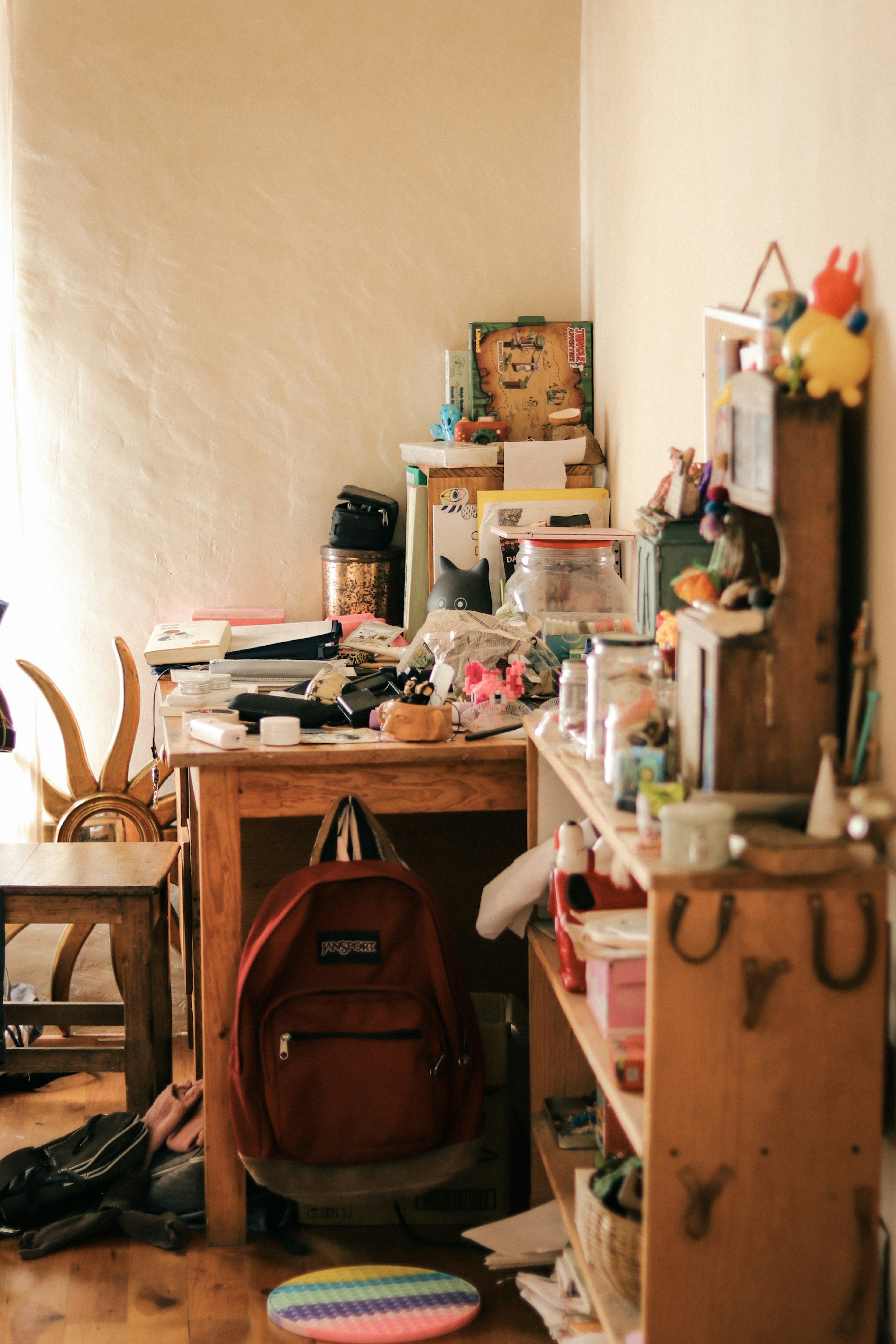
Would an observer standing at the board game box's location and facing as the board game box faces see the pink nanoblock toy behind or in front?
in front

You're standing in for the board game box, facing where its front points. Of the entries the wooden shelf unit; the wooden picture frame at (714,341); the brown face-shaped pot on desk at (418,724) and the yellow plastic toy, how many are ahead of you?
4

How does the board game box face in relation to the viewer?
toward the camera

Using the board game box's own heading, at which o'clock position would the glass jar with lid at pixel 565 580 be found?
The glass jar with lid is roughly at 12 o'clock from the board game box.

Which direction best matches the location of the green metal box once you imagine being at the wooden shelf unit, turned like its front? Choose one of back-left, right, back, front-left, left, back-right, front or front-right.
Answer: right

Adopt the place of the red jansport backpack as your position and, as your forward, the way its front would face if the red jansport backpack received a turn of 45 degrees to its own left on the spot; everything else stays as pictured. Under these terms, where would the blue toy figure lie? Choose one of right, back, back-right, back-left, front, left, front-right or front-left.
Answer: back-left

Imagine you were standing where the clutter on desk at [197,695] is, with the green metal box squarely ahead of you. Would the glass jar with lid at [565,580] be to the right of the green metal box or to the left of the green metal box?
left

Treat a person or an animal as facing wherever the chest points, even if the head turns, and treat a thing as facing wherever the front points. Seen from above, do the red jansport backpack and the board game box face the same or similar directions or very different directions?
same or similar directions

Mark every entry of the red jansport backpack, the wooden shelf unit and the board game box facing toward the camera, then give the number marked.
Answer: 2

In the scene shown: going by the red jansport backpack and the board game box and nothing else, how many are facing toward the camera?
2

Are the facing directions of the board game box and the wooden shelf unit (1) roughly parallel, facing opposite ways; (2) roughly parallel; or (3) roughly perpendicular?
roughly perpendicular

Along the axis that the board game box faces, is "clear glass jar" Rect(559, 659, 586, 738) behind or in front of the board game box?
in front

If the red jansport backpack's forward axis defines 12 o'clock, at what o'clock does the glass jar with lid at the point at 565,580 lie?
The glass jar with lid is roughly at 7 o'clock from the red jansport backpack.

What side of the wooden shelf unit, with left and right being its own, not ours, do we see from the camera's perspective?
left
